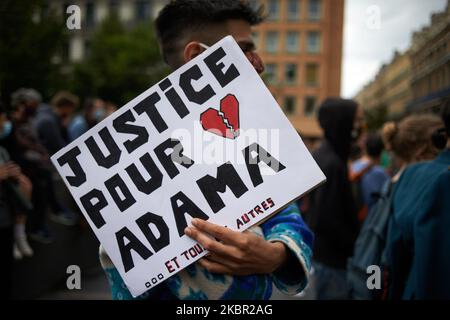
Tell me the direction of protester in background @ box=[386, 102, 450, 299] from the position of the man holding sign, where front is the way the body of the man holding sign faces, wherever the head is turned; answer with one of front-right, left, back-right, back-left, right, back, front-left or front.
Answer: left

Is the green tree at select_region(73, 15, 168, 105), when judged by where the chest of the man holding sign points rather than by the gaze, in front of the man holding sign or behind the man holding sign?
behind

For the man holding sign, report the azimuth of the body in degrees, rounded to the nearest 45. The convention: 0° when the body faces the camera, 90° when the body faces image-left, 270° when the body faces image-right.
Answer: approximately 315°
